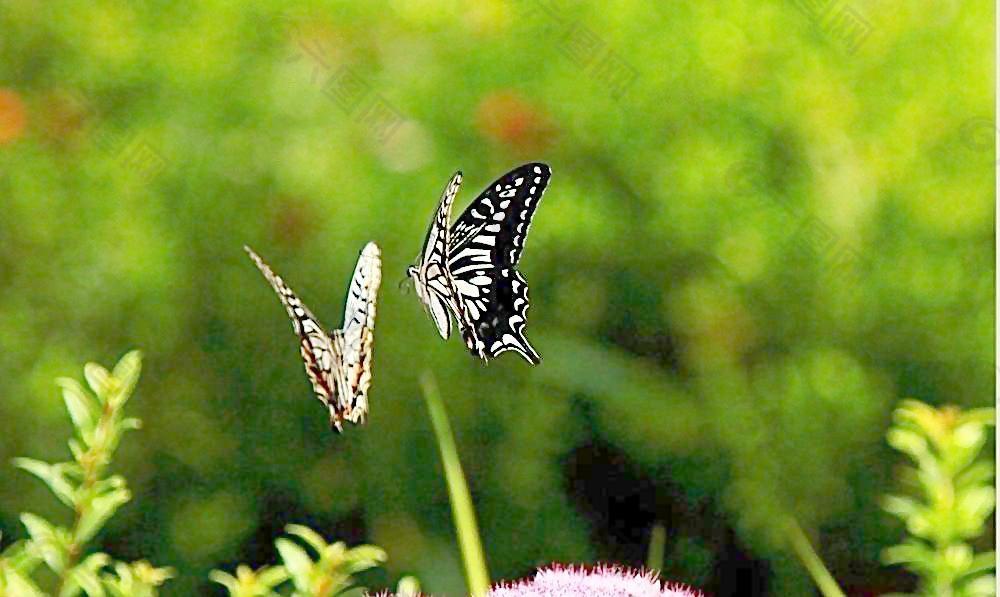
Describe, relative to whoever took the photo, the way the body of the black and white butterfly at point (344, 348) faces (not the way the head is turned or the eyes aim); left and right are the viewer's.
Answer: facing away from the viewer

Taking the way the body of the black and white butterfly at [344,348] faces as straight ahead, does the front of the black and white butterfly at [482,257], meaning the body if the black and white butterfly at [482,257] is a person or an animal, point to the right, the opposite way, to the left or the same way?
to the left

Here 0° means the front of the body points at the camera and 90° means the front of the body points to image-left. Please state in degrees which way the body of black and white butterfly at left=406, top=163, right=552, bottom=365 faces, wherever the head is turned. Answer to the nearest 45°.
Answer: approximately 90°

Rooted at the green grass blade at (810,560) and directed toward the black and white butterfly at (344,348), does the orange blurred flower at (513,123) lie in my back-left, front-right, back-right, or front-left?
front-right

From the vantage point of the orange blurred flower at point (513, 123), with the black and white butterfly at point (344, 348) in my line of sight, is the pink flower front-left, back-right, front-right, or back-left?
front-left

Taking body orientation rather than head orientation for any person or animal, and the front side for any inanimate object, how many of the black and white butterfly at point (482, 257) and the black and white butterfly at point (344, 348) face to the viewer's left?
1
